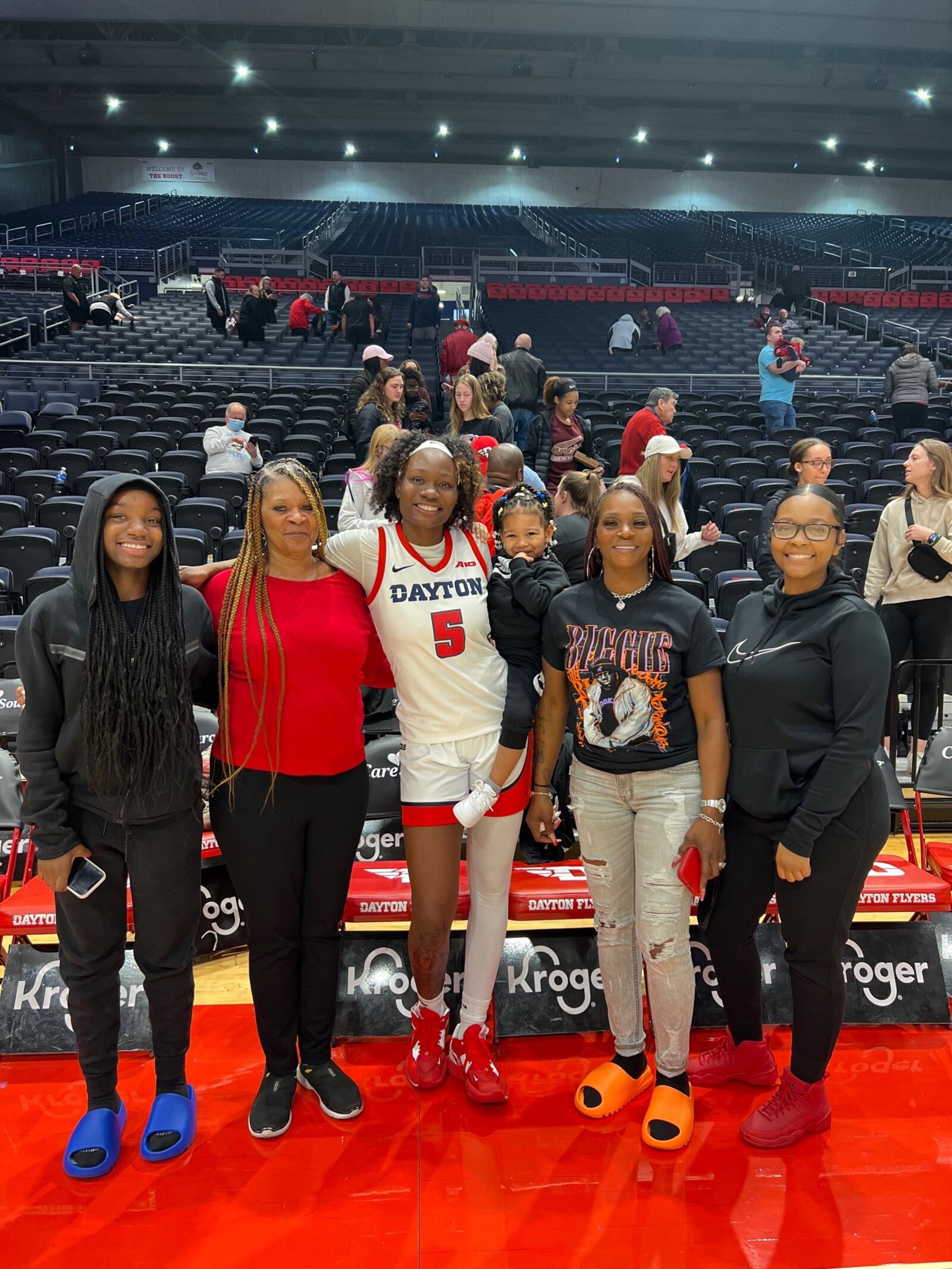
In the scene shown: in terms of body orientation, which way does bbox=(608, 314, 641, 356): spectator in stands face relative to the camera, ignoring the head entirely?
away from the camera

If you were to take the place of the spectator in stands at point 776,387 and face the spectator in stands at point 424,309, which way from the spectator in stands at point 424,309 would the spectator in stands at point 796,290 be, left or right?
right

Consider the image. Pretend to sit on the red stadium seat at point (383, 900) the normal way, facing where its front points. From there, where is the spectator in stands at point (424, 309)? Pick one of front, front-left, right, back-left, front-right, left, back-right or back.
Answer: back

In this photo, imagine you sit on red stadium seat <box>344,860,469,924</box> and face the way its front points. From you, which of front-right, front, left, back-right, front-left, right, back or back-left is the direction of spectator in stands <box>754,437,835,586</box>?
back-left

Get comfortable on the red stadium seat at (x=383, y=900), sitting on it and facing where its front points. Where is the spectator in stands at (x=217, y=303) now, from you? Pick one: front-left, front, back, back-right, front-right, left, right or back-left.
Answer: back
